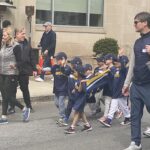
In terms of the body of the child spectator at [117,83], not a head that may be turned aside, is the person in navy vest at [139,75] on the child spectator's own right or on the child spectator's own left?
on the child spectator's own left

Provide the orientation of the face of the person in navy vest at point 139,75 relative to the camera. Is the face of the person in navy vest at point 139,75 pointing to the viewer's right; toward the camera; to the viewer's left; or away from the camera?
to the viewer's left

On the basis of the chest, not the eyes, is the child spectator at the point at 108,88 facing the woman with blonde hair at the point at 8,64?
yes

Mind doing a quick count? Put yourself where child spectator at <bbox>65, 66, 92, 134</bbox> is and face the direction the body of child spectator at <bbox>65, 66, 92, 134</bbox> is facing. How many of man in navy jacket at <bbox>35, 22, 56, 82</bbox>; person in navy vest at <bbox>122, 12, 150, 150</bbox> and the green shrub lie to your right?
2

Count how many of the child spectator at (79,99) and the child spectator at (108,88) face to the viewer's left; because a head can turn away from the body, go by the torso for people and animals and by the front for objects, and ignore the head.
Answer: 2

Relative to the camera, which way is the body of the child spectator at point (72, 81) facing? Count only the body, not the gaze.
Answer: to the viewer's left

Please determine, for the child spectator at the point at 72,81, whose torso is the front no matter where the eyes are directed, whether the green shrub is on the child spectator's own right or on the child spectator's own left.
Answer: on the child spectator's own right

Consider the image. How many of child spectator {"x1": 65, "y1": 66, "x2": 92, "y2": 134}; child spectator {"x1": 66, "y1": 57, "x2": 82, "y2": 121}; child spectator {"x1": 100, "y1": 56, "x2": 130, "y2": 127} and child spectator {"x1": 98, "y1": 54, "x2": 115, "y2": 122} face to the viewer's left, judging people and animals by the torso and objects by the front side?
4

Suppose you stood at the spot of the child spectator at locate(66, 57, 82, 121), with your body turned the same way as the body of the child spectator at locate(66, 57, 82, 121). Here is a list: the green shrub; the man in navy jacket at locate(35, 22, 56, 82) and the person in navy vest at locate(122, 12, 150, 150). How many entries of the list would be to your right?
2

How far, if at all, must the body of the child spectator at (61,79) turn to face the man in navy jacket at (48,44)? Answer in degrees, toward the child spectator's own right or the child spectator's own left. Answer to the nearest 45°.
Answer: approximately 135° to the child spectator's own right

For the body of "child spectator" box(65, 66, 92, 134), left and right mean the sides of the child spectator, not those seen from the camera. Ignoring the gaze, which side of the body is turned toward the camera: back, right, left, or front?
left

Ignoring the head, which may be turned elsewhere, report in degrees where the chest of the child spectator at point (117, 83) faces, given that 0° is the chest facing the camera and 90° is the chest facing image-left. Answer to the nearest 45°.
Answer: approximately 90°

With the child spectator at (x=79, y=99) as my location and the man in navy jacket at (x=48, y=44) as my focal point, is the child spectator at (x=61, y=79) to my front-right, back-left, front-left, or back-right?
front-left

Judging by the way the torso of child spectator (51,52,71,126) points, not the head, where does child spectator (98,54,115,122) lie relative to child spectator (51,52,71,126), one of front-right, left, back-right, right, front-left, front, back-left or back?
back-left

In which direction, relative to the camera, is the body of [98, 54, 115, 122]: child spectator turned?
to the viewer's left
